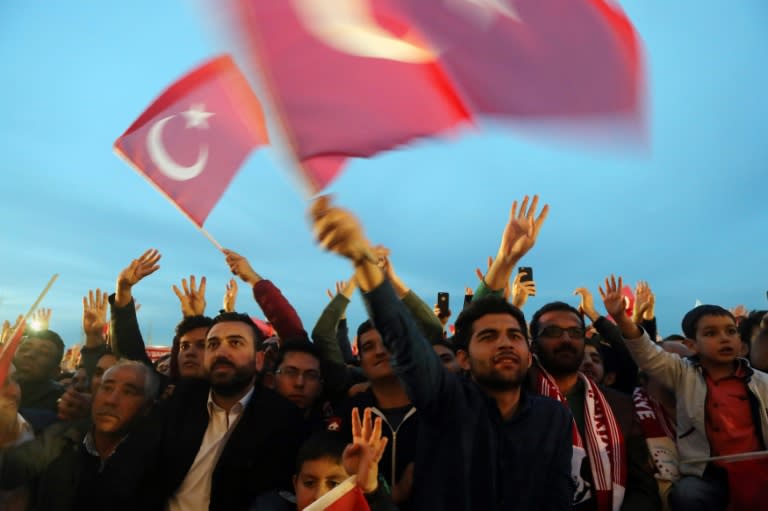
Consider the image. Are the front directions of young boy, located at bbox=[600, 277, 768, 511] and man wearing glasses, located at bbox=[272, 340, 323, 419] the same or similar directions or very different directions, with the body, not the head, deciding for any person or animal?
same or similar directions

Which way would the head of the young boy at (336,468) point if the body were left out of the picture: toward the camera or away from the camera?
toward the camera

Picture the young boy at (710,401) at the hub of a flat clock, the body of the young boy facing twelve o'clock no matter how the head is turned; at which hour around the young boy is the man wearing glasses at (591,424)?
The man wearing glasses is roughly at 3 o'clock from the young boy.

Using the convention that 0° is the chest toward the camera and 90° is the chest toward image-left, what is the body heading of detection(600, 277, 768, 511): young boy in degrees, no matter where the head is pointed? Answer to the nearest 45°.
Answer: approximately 315°

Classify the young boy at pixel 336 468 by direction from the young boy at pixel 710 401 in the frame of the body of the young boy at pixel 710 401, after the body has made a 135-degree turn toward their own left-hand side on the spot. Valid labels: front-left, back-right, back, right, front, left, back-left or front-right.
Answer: back-left

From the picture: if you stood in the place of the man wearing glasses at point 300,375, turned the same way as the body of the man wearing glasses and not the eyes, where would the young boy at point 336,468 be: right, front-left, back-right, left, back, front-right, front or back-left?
front

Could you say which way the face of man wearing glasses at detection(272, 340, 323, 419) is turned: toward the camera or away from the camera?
toward the camera

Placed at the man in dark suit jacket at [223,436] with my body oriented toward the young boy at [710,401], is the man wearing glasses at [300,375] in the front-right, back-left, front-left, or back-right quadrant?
front-left

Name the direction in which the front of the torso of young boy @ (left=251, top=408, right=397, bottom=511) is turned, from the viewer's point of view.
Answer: toward the camera

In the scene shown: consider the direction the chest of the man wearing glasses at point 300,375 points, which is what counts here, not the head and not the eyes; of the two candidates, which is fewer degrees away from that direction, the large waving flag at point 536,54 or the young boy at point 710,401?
the large waving flag

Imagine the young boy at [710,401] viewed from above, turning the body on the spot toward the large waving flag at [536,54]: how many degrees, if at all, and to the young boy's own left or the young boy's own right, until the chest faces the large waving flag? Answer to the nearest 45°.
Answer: approximately 45° to the young boy's own right

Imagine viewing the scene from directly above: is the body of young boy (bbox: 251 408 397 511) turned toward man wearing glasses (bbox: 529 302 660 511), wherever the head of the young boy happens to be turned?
no

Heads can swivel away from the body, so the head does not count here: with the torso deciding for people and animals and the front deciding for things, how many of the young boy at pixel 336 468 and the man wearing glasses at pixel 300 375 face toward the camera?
2
